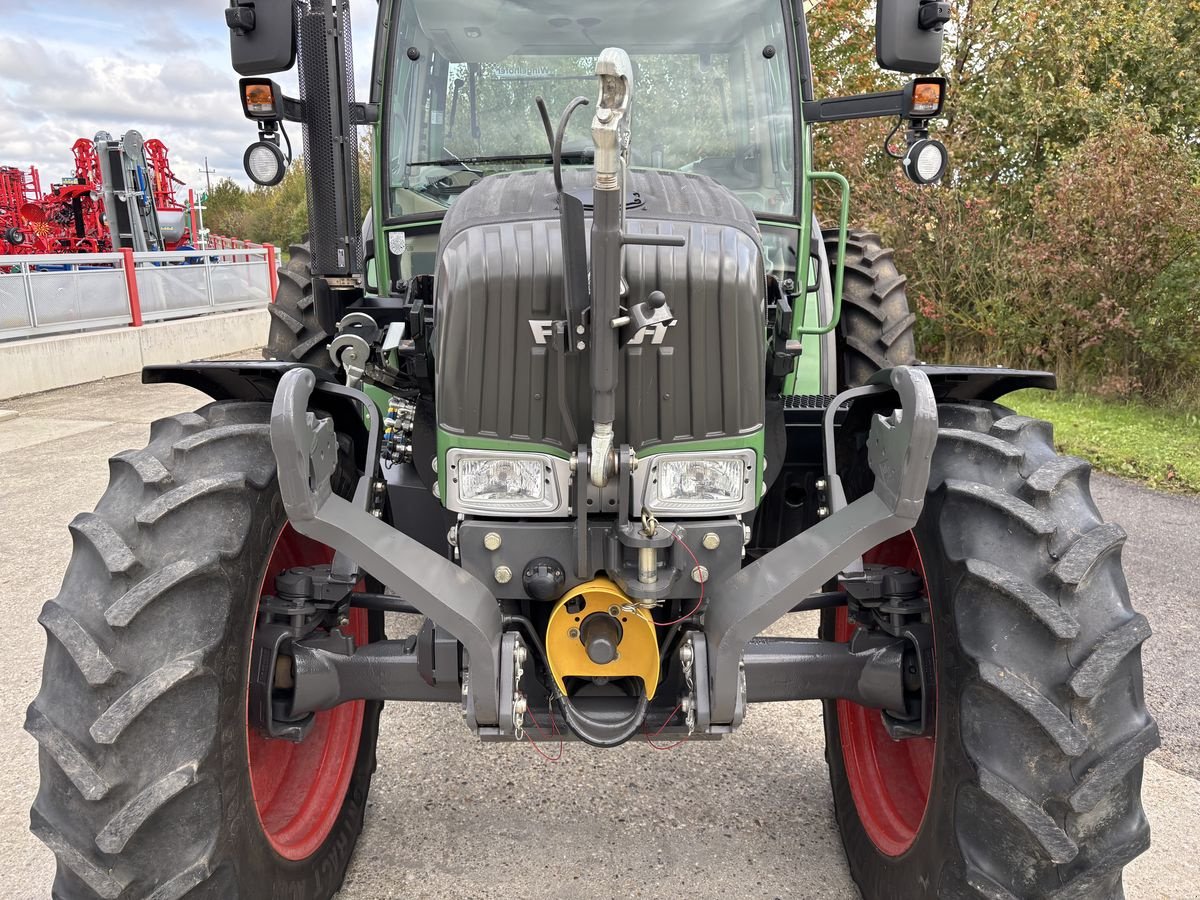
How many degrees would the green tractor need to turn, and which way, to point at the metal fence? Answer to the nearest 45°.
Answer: approximately 135° to its right

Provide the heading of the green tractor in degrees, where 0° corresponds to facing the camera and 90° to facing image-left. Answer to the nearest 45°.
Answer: approximately 0°

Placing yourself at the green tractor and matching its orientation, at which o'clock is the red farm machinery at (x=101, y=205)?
The red farm machinery is roughly at 5 o'clock from the green tractor.
